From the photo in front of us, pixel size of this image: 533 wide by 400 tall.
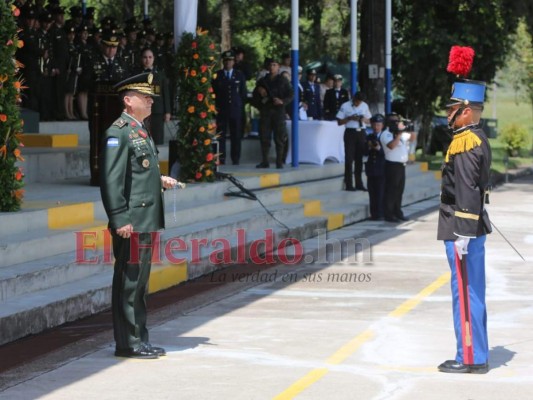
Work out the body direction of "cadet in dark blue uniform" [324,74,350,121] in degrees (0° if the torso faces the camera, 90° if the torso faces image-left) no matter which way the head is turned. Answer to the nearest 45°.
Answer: approximately 0°

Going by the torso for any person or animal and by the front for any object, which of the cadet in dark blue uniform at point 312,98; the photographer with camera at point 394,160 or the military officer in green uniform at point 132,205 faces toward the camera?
the cadet in dark blue uniform

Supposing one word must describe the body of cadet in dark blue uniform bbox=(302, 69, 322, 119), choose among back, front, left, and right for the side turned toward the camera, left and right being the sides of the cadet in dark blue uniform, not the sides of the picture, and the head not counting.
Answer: front

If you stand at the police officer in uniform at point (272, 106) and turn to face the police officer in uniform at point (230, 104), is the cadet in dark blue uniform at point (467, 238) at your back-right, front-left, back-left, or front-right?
back-left

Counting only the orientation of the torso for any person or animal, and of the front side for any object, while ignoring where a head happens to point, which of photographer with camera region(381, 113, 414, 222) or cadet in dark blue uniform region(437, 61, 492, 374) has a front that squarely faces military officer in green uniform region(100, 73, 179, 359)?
the cadet in dark blue uniform

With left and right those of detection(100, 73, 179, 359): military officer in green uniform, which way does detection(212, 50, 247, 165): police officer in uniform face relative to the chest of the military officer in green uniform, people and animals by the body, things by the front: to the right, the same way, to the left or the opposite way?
to the right

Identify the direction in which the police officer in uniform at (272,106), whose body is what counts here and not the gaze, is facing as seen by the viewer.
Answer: toward the camera

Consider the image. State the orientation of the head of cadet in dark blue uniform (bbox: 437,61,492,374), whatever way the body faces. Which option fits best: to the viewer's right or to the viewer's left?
to the viewer's left

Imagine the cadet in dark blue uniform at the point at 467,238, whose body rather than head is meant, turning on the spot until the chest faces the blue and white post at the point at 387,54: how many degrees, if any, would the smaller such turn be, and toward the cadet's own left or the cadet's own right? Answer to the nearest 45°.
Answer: approximately 90° to the cadet's own right

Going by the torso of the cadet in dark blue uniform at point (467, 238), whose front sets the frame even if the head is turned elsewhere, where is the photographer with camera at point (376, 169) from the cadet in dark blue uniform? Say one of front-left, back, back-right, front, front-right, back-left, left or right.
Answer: right

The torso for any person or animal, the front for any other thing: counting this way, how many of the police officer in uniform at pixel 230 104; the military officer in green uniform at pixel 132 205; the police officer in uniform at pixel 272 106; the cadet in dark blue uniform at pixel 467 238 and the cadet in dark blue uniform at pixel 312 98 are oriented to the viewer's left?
1

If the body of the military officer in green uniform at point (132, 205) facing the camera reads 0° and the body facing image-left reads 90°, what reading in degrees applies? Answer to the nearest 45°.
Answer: approximately 270°

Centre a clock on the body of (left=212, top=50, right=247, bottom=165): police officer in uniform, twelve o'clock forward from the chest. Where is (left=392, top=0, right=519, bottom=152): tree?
The tree is roughly at 7 o'clock from the police officer in uniform.

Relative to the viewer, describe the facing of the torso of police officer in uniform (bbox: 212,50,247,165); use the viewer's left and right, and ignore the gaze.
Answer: facing the viewer
